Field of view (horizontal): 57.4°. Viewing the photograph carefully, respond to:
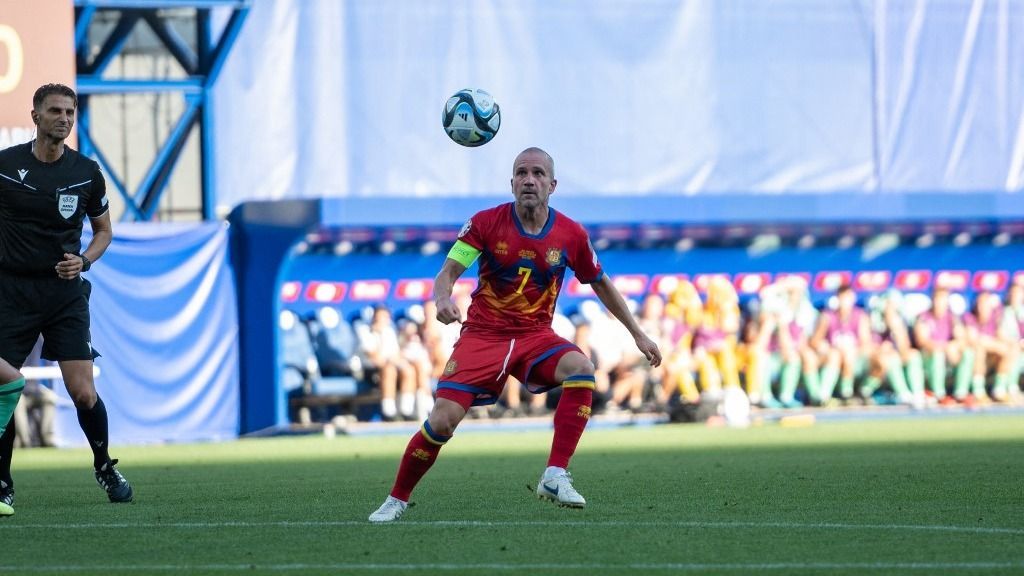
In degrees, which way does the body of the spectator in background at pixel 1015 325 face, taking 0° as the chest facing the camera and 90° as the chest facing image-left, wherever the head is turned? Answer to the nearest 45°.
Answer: approximately 0°

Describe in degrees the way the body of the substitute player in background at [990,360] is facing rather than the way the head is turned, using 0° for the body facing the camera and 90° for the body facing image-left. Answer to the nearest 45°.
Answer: approximately 0°

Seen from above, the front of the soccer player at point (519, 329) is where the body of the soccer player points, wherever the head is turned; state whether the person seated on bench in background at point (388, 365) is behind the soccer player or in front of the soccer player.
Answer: behind

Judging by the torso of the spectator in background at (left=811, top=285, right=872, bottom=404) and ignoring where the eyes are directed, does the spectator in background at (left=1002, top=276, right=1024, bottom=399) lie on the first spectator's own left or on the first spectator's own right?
on the first spectator's own left

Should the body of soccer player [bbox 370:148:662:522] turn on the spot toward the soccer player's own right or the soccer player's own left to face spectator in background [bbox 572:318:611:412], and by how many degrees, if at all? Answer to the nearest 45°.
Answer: approximately 180°

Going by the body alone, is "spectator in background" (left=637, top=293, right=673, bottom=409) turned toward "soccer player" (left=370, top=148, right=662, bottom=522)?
yes

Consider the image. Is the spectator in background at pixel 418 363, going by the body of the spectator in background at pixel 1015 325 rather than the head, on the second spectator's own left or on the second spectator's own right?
on the second spectator's own right
